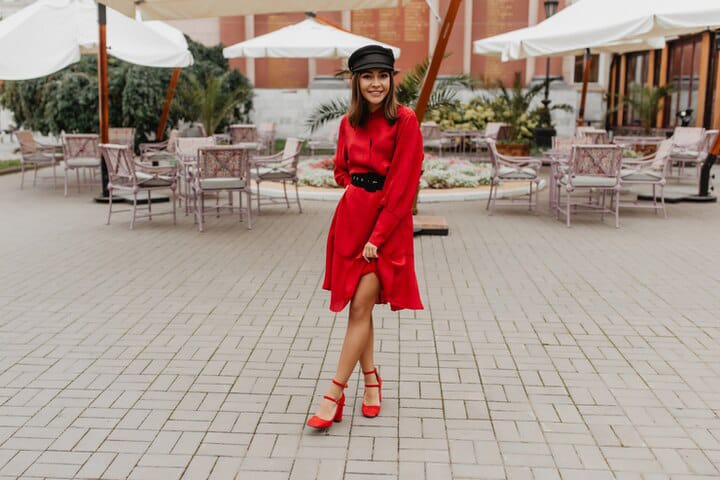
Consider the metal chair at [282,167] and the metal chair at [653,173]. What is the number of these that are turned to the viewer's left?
2

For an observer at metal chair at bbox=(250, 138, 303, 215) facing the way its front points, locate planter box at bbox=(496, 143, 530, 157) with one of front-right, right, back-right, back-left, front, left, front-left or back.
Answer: back-right

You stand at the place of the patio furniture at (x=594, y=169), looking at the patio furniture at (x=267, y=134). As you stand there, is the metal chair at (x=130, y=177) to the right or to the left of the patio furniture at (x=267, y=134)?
left

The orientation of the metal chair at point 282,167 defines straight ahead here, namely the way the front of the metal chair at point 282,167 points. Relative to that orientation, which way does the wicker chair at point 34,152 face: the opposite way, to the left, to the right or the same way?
the opposite way

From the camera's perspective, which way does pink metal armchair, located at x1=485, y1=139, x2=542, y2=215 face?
to the viewer's right

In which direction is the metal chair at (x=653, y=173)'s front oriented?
to the viewer's left

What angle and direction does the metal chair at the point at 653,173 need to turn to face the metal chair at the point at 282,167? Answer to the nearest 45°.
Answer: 0° — it already faces it

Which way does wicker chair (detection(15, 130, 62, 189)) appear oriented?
to the viewer's right

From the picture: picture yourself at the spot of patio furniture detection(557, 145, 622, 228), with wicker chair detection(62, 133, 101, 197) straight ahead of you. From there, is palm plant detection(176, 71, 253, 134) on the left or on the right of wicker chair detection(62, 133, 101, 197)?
right
